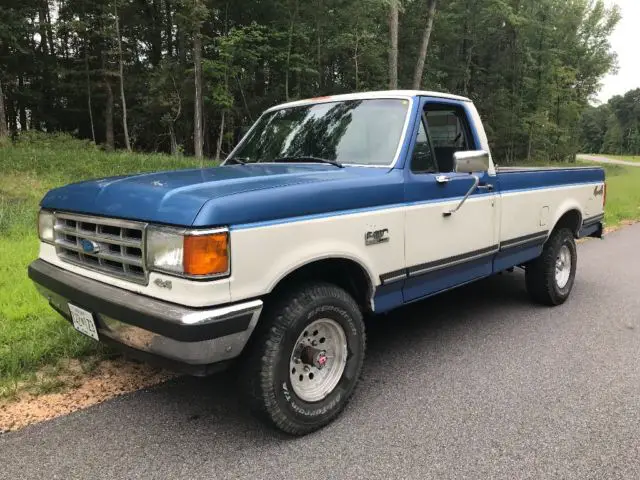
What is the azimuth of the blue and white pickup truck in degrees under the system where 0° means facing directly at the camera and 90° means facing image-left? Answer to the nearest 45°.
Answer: approximately 45°
